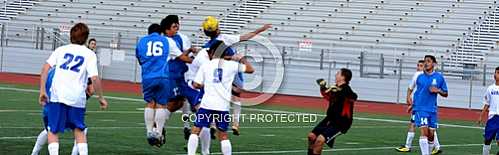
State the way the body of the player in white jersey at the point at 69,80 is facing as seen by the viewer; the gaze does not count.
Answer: away from the camera

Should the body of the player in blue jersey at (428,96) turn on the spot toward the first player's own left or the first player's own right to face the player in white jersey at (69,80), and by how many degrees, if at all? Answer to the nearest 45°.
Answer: approximately 45° to the first player's own right

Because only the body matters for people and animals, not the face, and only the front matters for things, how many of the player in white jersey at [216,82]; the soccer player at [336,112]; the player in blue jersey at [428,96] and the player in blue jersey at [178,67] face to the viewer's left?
1

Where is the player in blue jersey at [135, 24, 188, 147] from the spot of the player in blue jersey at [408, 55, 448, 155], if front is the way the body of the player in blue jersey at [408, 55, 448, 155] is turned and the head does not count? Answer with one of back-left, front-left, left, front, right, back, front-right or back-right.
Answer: front-right

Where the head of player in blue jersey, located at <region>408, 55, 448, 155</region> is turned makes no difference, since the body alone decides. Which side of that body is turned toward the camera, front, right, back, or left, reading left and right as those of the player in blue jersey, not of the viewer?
front

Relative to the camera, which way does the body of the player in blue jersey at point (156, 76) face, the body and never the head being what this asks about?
away from the camera

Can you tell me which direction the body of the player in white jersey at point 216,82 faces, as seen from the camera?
away from the camera

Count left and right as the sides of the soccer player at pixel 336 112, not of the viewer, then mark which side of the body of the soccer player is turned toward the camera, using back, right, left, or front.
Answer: left

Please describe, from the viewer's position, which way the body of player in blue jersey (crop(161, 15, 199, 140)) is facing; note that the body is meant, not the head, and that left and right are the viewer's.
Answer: facing the viewer and to the right of the viewer

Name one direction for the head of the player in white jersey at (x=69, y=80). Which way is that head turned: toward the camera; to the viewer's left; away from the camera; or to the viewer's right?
away from the camera
